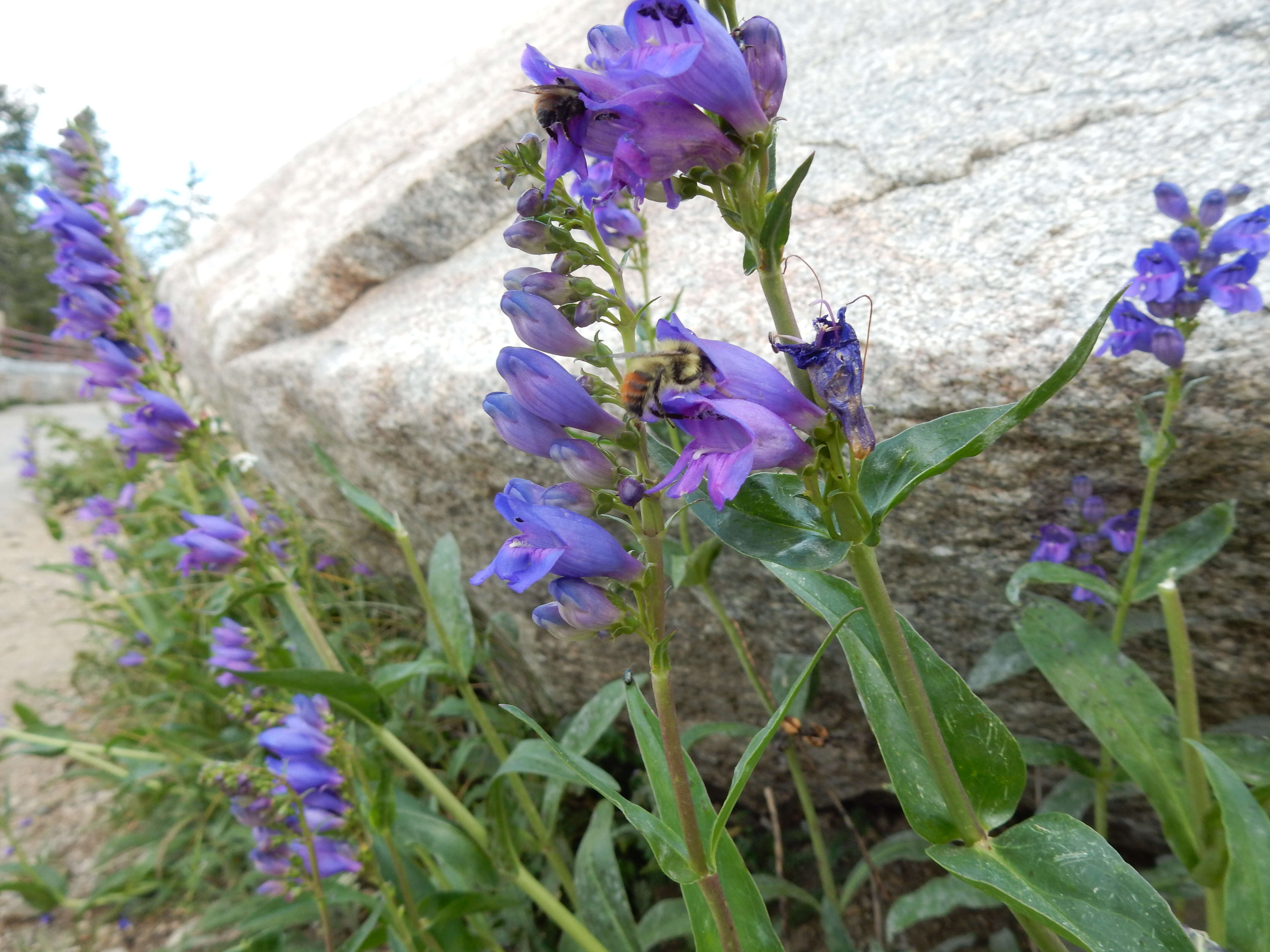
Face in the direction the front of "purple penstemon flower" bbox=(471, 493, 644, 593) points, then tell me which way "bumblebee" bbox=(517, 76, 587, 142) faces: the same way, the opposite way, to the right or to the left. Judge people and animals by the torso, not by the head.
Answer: the opposite way

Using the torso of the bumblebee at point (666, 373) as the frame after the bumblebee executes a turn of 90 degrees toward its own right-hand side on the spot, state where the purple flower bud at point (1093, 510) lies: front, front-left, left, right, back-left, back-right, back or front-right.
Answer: back-left

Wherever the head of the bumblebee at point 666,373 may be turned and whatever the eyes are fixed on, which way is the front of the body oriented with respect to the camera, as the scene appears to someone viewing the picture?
to the viewer's right

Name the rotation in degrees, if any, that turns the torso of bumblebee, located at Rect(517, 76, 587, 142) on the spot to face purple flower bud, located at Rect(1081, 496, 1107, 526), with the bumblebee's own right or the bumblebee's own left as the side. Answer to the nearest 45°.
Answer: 0° — it already faces it

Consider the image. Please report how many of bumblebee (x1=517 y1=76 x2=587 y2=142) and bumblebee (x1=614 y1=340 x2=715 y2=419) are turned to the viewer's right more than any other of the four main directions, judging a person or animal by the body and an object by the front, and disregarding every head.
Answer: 2

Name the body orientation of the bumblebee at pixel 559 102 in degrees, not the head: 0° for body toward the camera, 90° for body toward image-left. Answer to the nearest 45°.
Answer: approximately 270°

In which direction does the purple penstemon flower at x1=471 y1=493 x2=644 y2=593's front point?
to the viewer's left
